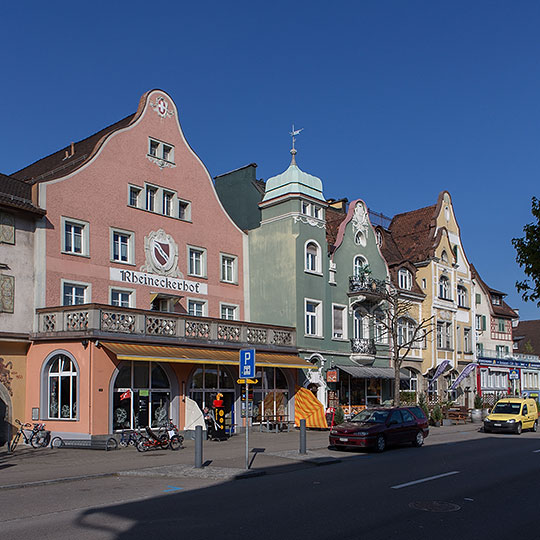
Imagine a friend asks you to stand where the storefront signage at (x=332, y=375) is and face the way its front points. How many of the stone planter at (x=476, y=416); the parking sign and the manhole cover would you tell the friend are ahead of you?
2

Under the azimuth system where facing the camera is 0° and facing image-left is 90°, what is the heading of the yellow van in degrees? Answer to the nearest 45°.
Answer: approximately 45°

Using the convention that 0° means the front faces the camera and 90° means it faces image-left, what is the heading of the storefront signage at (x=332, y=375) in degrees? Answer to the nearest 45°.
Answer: approximately 0°

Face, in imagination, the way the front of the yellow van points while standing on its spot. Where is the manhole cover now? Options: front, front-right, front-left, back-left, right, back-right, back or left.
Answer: front-left

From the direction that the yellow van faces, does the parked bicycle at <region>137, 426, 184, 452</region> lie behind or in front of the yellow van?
in front

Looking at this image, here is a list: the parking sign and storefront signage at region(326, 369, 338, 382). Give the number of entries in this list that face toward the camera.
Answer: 2

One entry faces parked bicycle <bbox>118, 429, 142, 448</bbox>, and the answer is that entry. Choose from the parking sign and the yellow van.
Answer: the yellow van

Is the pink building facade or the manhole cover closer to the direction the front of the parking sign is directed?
the manhole cover

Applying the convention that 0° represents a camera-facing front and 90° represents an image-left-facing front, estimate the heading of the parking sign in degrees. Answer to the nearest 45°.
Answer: approximately 0°

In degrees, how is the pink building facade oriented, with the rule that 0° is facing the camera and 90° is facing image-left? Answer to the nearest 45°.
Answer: approximately 315°

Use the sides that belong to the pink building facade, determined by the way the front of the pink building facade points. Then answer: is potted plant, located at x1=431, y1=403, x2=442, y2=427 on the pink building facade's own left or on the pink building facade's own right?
on the pink building facade's own left
